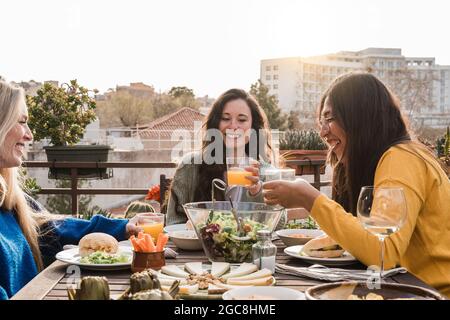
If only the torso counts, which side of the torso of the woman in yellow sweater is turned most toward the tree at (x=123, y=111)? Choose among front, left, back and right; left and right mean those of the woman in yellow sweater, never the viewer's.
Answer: right

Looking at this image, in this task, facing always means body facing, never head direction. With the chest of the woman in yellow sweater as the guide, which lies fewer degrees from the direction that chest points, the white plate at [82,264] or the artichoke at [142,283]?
the white plate

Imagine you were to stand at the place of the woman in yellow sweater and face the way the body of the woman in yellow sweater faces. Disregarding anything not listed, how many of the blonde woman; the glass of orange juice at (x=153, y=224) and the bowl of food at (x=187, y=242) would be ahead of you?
3

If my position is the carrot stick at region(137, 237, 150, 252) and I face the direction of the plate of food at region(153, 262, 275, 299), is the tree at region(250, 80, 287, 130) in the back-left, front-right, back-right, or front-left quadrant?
back-left

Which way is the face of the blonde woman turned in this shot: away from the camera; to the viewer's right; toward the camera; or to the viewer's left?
to the viewer's right

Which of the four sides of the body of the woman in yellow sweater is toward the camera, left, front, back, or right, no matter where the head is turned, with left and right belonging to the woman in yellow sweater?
left

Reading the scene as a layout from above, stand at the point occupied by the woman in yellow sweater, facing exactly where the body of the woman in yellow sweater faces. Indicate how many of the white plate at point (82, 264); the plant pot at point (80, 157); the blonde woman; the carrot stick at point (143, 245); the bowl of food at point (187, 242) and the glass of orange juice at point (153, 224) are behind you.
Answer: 0

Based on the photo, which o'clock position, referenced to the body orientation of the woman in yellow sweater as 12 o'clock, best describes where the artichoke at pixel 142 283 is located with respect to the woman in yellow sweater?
The artichoke is roughly at 10 o'clock from the woman in yellow sweater.

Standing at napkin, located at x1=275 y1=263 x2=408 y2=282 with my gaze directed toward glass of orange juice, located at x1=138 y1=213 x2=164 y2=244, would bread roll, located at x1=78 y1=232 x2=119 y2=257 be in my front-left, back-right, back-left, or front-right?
front-left

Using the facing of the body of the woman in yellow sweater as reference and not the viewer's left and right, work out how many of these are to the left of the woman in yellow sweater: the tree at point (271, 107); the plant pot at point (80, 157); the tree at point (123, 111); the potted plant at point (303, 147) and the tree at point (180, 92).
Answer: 0

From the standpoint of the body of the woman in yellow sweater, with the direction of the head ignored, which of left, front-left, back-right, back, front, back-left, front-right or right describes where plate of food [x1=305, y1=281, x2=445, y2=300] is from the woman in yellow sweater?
left

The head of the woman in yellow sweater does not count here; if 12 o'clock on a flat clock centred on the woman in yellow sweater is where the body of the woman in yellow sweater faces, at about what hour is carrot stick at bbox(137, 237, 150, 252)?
The carrot stick is roughly at 11 o'clock from the woman in yellow sweater.

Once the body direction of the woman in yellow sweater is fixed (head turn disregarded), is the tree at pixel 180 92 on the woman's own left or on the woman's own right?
on the woman's own right

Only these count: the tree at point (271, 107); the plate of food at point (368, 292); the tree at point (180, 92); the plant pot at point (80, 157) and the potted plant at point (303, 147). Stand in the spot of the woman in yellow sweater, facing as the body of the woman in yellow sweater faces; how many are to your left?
1

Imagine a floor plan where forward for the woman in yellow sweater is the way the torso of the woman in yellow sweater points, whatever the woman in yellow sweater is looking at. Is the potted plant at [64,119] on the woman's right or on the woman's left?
on the woman's right

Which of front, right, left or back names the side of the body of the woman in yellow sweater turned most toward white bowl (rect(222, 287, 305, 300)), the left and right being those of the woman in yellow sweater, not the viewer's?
left

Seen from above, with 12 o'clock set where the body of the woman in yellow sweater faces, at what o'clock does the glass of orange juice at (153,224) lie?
The glass of orange juice is roughly at 12 o'clock from the woman in yellow sweater.

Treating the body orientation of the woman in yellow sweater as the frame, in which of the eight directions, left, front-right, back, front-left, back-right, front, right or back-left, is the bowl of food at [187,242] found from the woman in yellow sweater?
front

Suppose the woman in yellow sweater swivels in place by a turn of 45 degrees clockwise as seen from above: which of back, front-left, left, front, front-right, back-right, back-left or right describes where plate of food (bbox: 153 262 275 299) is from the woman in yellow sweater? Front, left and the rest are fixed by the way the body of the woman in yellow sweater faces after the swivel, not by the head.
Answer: left

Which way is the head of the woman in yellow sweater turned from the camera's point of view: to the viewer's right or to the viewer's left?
to the viewer's left
